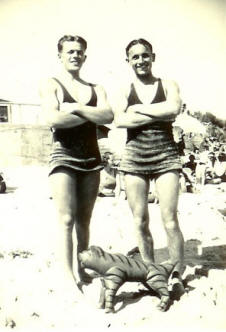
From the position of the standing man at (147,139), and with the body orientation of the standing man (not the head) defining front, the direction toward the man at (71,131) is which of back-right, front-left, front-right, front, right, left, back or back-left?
right

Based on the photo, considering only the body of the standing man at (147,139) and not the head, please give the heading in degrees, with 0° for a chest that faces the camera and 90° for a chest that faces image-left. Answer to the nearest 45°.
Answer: approximately 0°

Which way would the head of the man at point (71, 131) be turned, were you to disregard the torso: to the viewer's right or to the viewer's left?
to the viewer's right
